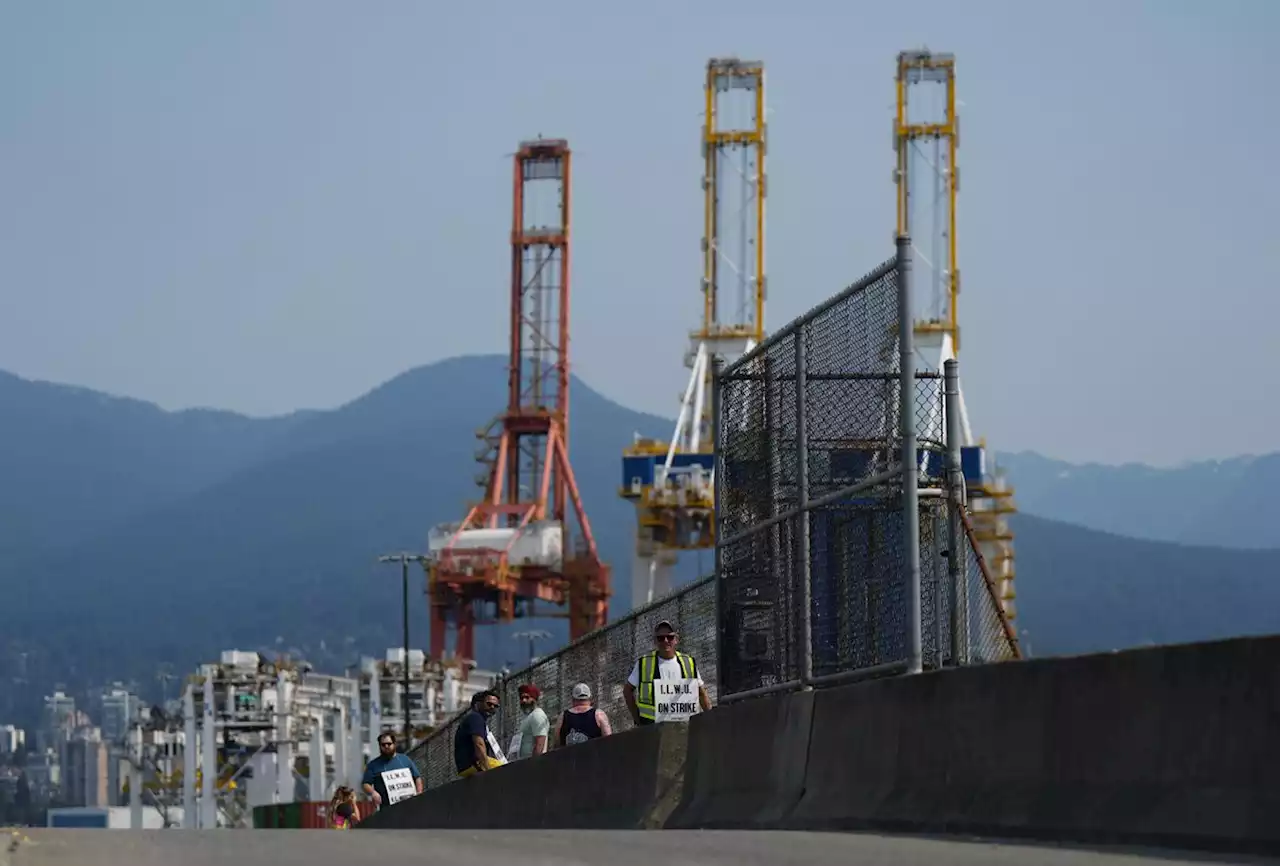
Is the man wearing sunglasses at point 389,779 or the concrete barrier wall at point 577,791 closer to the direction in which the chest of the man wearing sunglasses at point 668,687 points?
the concrete barrier wall

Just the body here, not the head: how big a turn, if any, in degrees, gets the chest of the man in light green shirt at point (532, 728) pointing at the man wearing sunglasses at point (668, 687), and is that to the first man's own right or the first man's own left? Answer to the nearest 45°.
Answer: approximately 45° to the first man's own left

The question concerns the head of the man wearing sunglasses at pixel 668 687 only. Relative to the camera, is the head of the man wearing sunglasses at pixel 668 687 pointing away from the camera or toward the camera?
toward the camera

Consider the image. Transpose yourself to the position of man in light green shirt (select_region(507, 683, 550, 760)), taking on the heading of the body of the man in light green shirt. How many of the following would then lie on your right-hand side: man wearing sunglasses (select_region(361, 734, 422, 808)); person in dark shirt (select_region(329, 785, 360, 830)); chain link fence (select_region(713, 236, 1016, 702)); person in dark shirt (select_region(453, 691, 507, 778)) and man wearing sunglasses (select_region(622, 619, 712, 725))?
3

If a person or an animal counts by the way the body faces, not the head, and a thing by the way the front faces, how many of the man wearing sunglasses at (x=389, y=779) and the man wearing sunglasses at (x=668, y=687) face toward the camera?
2

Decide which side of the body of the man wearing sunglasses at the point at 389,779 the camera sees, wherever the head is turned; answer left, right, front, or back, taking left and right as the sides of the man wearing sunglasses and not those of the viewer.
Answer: front

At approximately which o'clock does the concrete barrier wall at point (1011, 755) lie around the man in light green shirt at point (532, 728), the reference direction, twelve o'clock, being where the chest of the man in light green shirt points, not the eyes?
The concrete barrier wall is roughly at 10 o'clock from the man in light green shirt.

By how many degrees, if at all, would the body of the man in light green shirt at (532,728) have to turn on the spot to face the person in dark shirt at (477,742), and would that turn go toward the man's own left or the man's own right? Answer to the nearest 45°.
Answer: approximately 90° to the man's own right

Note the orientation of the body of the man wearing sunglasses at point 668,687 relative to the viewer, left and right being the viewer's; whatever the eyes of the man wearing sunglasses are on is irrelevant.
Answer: facing the viewer

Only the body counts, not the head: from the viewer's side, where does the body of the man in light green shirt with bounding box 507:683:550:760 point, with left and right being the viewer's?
facing the viewer and to the left of the viewer

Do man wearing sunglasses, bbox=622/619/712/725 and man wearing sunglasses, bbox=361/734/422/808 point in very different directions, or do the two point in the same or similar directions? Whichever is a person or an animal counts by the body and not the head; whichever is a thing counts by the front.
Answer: same or similar directions
